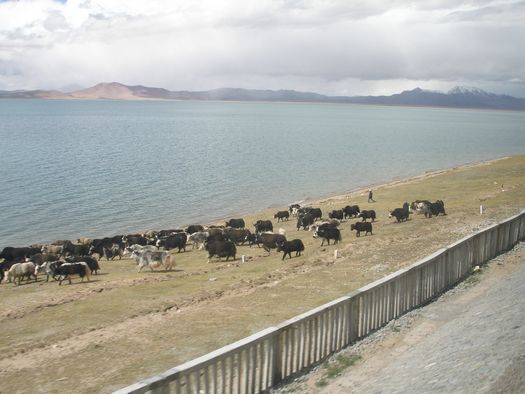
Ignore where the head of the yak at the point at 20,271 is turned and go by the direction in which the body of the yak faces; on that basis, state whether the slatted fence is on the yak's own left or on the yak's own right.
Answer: on the yak's own left

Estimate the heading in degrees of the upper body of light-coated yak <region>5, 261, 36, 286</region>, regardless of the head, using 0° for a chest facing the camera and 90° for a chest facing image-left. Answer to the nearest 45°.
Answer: approximately 90°
